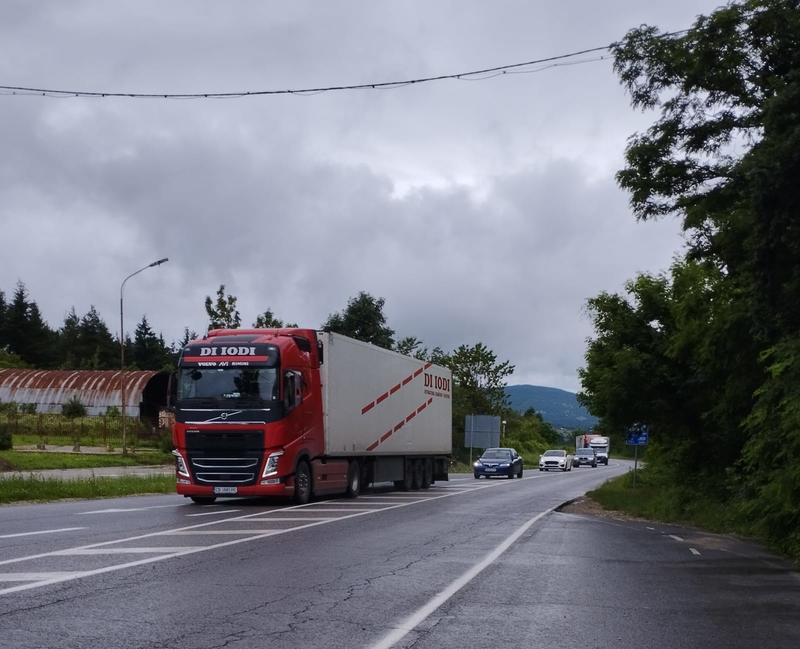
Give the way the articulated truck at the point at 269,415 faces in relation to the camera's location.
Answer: facing the viewer and to the left of the viewer
